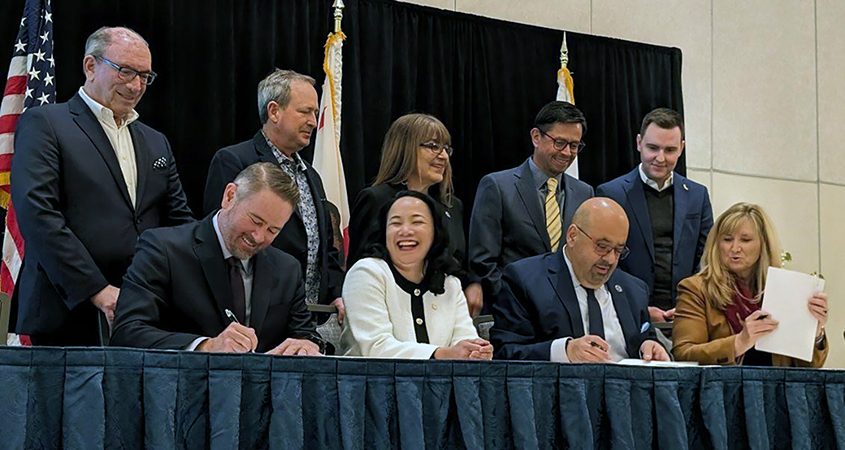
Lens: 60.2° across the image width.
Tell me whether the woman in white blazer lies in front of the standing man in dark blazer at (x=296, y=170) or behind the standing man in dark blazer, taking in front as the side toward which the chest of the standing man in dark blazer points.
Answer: in front

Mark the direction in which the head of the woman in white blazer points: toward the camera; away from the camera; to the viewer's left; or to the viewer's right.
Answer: toward the camera

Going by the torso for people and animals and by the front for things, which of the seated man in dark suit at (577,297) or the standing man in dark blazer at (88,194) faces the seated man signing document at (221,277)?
the standing man in dark blazer

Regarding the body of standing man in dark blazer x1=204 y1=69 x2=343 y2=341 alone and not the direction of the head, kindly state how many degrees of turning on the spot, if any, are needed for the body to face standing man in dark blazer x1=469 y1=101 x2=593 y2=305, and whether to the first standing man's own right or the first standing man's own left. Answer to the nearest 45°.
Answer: approximately 45° to the first standing man's own left

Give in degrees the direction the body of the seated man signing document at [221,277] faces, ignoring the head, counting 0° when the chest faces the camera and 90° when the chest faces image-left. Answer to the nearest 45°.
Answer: approximately 315°

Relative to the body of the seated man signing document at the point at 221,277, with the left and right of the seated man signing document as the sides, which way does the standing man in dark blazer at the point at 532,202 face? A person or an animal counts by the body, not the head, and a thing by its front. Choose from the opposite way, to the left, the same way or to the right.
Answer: the same way

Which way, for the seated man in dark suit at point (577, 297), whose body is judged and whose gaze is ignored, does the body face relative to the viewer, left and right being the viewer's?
facing the viewer and to the right of the viewer

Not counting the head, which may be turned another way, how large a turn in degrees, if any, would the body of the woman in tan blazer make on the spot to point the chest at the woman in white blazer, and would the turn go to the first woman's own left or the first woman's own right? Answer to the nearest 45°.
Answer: approximately 90° to the first woman's own right

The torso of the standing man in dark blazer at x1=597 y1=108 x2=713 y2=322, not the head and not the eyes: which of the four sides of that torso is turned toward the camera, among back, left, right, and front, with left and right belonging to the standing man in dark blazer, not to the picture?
front

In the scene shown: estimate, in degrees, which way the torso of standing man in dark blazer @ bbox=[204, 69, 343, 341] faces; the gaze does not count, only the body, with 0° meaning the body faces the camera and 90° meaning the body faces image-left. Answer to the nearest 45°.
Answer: approximately 315°

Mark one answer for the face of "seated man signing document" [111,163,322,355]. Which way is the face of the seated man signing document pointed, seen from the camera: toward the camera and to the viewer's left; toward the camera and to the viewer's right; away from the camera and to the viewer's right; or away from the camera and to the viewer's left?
toward the camera and to the viewer's right

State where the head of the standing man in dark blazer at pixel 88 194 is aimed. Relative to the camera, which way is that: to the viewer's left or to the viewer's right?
to the viewer's right

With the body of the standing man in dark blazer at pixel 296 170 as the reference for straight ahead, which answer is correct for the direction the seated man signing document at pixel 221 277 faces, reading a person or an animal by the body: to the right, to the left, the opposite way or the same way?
the same way

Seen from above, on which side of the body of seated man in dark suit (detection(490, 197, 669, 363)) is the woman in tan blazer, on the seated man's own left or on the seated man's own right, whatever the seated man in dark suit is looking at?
on the seated man's own left

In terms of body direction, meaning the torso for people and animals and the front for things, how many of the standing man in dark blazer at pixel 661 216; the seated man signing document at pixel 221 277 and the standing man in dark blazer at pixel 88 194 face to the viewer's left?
0

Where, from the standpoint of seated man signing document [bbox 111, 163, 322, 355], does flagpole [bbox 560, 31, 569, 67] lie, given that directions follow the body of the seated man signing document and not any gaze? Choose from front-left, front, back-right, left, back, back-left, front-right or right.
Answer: left
